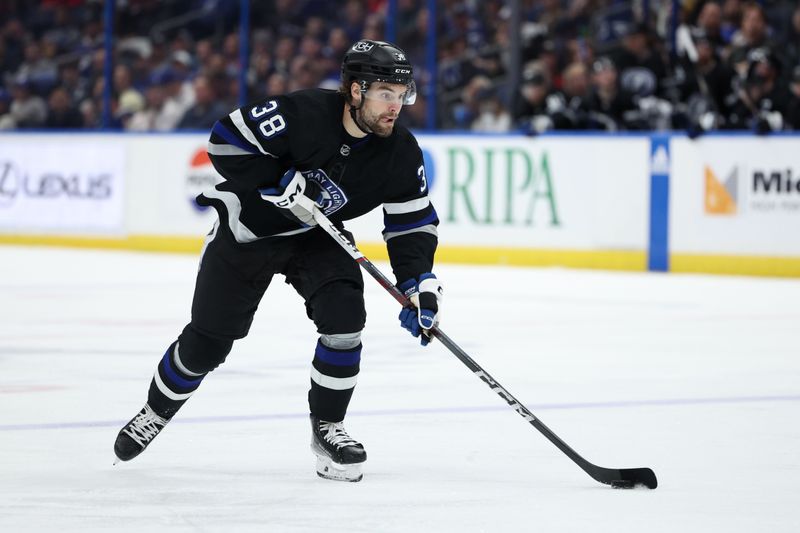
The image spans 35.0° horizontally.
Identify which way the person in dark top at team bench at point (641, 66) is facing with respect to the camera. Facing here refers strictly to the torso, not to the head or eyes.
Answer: toward the camera

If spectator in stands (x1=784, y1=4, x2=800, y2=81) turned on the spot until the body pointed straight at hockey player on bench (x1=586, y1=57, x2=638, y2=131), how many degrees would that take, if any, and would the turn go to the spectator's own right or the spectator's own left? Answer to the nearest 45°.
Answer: approximately 90° to the spectator's own right

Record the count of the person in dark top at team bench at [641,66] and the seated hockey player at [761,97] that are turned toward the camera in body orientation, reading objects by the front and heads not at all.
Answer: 2

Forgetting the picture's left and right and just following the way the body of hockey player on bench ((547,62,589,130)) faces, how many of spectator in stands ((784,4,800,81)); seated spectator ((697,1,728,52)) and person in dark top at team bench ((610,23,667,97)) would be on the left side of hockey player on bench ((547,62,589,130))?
3

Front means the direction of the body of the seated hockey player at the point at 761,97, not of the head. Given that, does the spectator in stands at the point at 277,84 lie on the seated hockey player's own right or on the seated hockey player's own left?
on the seated hockey player's own right

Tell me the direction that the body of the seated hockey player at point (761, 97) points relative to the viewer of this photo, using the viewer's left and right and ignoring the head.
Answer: facing the viewer

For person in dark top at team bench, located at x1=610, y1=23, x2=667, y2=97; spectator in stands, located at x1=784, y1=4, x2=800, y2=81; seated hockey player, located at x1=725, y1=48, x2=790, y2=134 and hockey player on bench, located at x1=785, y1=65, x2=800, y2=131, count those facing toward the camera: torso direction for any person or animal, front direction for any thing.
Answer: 4

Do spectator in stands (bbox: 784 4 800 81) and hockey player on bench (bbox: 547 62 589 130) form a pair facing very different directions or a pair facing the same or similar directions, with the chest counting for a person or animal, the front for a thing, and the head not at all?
same or similar directions

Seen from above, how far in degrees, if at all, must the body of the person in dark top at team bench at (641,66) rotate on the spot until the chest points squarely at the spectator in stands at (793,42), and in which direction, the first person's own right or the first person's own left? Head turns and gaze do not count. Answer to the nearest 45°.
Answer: approximately 90° to the first person's own left

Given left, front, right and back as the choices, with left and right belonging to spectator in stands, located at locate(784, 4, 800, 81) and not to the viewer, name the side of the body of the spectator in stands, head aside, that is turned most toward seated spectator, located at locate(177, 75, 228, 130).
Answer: right

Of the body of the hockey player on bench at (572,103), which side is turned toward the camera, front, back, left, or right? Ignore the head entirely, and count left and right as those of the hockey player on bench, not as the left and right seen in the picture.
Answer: front

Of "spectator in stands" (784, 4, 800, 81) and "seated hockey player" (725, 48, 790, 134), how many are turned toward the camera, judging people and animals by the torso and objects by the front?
2

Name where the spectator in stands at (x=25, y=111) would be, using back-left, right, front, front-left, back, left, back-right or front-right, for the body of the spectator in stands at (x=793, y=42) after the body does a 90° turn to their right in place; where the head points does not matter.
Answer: front

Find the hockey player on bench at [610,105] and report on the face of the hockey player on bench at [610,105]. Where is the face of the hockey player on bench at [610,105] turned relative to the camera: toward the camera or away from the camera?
toward the camera

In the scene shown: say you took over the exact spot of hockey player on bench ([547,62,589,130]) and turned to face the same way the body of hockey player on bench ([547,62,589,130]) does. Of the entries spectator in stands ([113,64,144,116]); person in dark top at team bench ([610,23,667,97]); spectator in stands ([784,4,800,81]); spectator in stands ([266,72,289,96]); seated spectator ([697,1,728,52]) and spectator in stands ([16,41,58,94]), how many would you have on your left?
3
